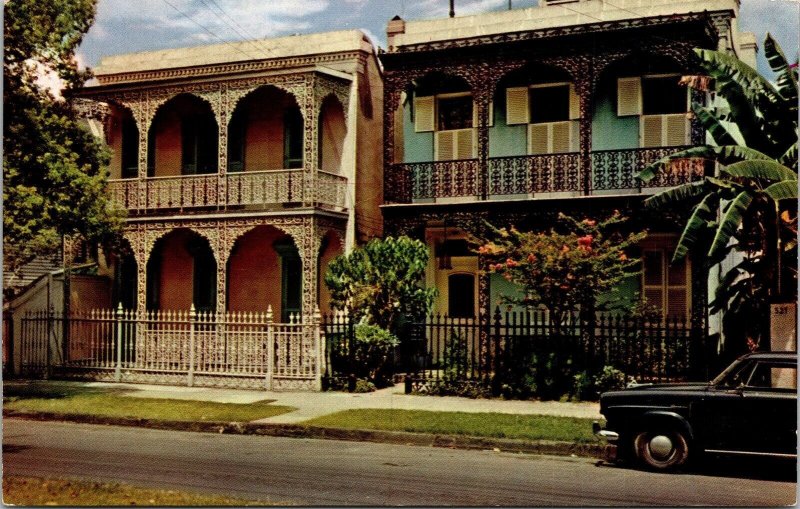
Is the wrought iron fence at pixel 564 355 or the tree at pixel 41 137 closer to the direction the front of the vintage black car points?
the tree

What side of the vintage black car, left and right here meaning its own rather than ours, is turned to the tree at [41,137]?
front

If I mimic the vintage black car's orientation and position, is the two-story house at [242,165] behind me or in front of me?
in front

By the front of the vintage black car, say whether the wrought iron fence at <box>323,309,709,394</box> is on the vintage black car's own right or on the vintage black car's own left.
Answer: on the vintage black car's own right

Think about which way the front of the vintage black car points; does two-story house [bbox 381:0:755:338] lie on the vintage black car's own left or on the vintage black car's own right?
on the vintage black car's own right

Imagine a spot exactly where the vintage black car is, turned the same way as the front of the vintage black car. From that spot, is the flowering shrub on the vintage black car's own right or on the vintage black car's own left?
on the vintage black car's own right

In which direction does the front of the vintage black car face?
to the viewer's left

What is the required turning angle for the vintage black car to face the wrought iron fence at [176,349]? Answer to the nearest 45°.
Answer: approximately 45° to its right

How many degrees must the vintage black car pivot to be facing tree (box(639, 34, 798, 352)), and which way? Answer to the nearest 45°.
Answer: approximately 90° to its right
